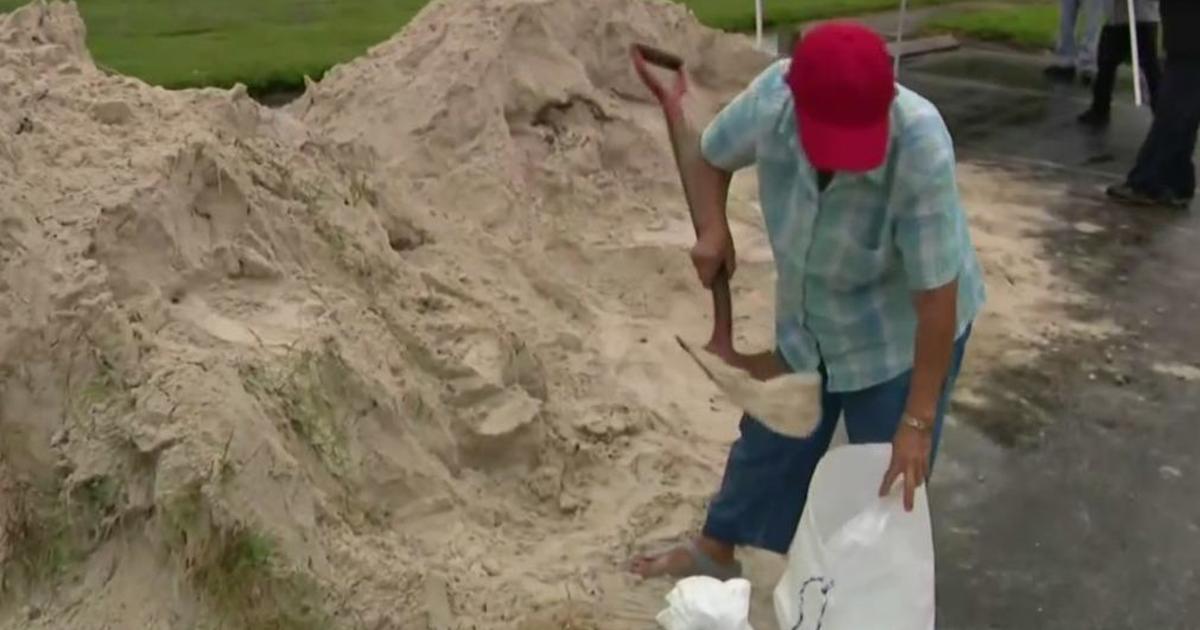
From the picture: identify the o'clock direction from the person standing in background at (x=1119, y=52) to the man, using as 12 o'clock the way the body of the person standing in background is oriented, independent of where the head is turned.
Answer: The man is roughly at 9 o'clock from the person standing in background.

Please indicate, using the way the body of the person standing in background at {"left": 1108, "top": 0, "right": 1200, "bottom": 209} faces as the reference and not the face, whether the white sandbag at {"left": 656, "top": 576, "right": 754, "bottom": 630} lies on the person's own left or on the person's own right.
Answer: on the person's own left

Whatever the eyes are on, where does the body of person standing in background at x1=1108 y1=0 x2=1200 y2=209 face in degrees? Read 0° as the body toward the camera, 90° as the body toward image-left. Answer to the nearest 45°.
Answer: approximately 90°

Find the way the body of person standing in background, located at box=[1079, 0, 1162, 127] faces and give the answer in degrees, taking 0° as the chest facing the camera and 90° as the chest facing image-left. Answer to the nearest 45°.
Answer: approximately 90°

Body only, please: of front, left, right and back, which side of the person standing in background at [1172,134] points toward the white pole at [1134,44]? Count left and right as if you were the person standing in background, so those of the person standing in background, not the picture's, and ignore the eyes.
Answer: right

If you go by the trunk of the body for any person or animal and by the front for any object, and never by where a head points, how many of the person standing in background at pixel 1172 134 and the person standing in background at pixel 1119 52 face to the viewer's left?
2

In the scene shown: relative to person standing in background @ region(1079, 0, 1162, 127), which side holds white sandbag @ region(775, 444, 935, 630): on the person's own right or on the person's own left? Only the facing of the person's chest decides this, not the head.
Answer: on the person's own left

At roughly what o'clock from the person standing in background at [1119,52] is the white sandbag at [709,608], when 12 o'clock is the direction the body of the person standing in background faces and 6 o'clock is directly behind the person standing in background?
The white sandbag is roughly at 9 o'clock from the person standing in background.

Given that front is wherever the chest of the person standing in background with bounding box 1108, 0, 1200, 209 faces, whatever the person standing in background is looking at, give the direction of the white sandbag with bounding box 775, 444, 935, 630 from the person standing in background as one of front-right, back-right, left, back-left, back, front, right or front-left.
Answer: left

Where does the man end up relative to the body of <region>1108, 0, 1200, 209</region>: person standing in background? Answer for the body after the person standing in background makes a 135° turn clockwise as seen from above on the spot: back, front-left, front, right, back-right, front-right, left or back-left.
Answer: back-right
